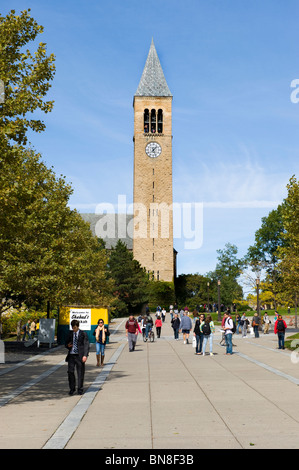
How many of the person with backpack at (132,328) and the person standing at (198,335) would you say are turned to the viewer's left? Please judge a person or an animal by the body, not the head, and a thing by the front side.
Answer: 0

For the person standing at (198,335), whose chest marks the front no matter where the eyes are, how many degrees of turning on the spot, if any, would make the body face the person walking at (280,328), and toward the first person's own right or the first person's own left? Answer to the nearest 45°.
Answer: approximately 45° to the first person's own left

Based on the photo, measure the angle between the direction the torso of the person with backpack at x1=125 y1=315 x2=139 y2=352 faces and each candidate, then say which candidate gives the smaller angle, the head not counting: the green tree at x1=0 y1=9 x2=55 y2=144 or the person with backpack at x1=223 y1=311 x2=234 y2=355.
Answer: the green tree

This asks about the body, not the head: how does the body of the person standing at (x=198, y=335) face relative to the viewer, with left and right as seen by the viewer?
facing the viewer and to the right of the viewer

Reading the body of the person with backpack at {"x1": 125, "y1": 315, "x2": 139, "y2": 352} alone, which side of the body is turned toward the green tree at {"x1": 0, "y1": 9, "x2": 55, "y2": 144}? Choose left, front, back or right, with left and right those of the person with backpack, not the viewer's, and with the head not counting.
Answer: front
